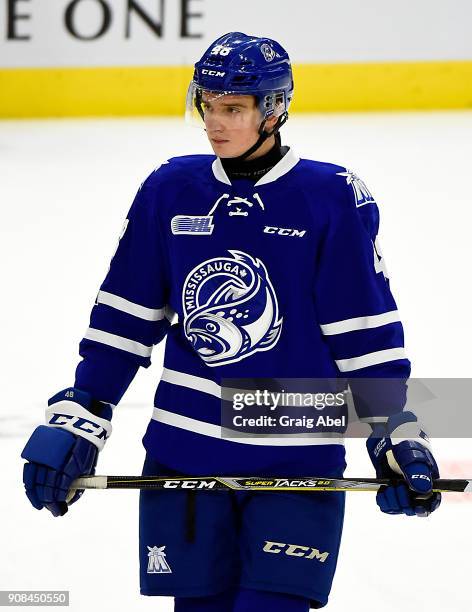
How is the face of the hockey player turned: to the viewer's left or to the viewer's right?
to the viewer's left

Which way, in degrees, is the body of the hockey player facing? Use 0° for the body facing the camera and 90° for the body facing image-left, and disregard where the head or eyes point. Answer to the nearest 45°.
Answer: approximately 0°
